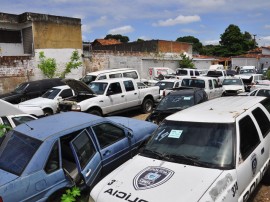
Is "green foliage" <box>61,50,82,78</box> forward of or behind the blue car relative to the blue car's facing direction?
forward

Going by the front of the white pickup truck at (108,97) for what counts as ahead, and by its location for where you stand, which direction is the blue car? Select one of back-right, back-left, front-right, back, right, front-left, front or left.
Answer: front-left

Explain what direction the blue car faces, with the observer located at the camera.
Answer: facing away from the viewer and to the right of the viewer

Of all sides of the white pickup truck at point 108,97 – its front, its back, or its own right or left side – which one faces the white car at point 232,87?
back

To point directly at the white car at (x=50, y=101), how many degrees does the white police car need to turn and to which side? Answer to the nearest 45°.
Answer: approximately 90° to its right

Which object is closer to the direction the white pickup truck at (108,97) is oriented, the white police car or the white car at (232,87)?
the white police car

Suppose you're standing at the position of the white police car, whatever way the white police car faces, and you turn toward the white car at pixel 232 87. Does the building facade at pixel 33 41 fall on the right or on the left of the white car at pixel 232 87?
left

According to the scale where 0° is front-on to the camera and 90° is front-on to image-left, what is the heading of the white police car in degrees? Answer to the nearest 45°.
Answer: approximately 45°
